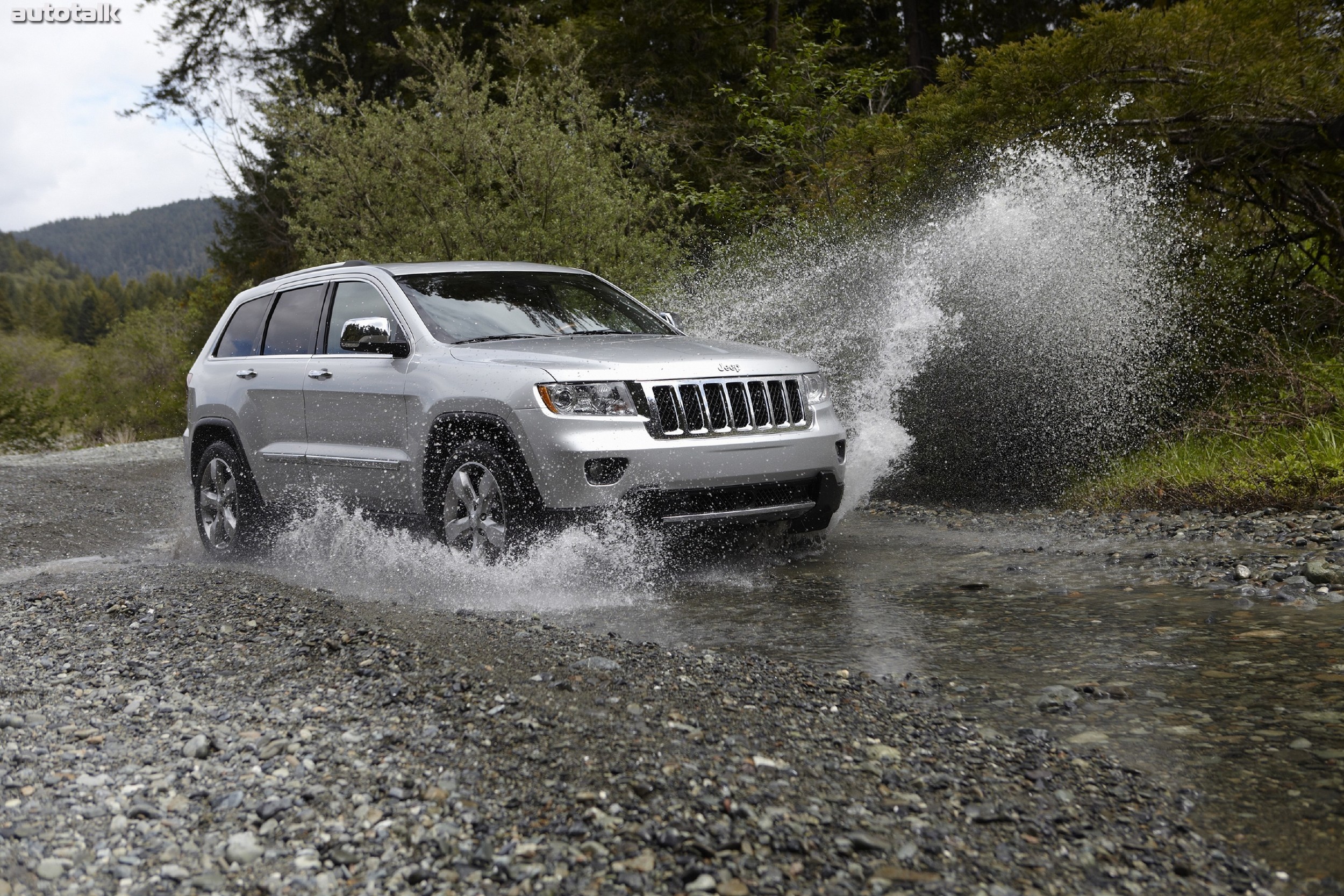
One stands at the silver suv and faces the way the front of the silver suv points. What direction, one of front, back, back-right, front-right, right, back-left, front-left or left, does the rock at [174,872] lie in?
front-right

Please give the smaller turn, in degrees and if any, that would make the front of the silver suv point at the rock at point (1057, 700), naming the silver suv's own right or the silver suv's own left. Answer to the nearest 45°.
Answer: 0° — it already faces it

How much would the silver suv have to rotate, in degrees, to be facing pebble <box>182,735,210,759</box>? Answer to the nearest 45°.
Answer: approximately 45° to its right

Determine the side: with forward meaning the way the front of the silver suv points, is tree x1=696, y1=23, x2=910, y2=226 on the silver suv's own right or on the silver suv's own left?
on the silver suv's own left

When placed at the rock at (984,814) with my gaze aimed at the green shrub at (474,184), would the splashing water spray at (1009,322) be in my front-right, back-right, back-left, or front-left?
front-right

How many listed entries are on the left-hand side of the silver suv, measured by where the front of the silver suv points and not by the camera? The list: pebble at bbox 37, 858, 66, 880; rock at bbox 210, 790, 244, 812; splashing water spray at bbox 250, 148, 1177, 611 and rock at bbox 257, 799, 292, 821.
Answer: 1

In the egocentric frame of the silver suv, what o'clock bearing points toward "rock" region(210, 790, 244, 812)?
The rock is roughly at 2 o'clock from the silver suv.

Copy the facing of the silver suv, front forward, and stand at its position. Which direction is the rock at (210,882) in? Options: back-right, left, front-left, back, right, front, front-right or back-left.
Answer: front-right

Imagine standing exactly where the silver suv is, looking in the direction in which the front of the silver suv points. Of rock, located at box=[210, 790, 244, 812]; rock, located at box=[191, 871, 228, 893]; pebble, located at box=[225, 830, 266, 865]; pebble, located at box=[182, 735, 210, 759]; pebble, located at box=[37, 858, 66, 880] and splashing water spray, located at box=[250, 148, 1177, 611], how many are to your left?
1

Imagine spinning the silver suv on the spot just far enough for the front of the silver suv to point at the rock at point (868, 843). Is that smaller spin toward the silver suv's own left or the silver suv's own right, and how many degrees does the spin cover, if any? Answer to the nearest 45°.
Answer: approximately 45° to the silver suv's own right

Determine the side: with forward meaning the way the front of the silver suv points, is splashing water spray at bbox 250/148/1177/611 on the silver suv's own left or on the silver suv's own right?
on the silver suv's own left

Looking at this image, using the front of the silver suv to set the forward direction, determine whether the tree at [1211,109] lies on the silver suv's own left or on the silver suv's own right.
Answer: on the silver suv's own left

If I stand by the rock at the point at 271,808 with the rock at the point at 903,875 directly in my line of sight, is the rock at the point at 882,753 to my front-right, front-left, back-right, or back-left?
front-left

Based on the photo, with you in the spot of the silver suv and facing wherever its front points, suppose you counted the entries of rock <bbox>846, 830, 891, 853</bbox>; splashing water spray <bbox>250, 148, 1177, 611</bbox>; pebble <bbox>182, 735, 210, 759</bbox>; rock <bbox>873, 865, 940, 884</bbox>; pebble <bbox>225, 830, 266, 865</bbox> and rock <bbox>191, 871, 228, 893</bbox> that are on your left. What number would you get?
1

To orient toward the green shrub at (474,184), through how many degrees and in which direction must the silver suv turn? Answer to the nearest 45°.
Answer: approximately 135° to its left

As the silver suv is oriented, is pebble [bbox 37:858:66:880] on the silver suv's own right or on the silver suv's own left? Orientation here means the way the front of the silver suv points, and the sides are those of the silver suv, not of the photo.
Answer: on the silver suv's own right

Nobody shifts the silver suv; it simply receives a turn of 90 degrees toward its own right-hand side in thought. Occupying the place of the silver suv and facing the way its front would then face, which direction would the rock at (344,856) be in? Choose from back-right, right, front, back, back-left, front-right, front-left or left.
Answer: front-left
